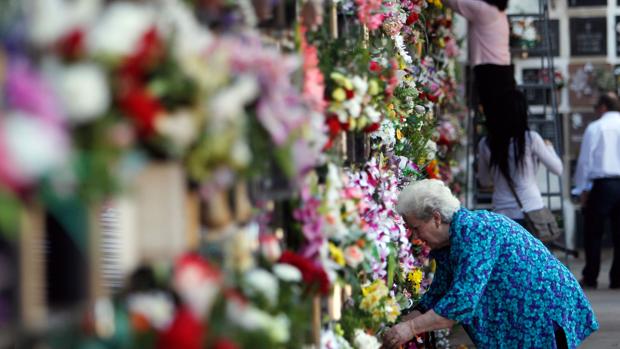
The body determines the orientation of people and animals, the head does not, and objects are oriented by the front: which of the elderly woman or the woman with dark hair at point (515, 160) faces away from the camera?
the woman with dark hair

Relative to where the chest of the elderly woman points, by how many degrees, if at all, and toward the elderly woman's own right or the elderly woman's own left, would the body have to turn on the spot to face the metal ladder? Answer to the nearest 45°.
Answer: approximately 90° to the elderly woman's own right

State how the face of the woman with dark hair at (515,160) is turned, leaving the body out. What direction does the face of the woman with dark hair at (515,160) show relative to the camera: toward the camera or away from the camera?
away from the camera

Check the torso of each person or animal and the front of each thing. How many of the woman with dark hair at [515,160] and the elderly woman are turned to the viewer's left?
1

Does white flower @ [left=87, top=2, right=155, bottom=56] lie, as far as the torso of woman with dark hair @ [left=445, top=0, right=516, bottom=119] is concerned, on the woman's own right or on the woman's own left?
on the woman's own left

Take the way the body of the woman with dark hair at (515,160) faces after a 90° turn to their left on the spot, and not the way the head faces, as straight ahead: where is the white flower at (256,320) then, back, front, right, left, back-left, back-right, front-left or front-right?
left

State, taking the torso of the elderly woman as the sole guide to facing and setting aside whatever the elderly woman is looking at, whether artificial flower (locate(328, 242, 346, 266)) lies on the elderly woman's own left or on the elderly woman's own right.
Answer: on the elderly woman's own left

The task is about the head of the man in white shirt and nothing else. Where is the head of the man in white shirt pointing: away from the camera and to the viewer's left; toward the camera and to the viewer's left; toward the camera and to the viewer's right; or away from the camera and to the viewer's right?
away from the camera and to the viewer's left

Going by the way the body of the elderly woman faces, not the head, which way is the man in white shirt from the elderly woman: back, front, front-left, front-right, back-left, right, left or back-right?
right

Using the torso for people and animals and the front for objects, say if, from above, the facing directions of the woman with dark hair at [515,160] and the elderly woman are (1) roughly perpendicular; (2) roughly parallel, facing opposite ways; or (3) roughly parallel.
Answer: roughly perpendicular

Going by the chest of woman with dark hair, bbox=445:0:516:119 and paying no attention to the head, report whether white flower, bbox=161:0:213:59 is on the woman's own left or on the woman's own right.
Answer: on the woman's own left

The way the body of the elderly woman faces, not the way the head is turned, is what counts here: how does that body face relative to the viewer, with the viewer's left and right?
facing to the left of the viewer

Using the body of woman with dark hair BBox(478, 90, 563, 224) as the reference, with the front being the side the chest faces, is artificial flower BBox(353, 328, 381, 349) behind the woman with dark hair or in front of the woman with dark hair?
behind

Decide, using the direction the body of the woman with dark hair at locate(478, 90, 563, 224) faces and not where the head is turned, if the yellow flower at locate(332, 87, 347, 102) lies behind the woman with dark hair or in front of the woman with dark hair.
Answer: behind

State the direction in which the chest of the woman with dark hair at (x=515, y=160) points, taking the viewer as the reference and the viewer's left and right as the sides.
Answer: facing away from the viewer
